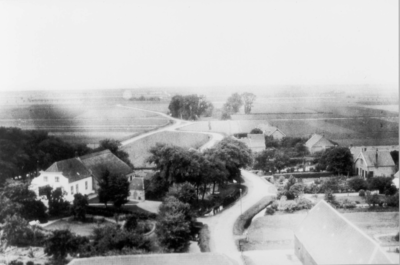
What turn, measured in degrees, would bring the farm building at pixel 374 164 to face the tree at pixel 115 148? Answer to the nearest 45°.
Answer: approximately 45° to its right

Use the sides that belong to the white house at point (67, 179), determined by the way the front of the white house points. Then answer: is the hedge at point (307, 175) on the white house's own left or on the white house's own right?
on the white house's own left

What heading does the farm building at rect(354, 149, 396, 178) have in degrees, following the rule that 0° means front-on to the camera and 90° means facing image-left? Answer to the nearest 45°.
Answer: approximately 45°

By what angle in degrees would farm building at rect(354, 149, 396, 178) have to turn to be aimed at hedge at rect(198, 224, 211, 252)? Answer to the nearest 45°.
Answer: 0° — it already faces it

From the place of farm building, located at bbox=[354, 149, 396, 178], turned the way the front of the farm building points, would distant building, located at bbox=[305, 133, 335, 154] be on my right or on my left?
on my right

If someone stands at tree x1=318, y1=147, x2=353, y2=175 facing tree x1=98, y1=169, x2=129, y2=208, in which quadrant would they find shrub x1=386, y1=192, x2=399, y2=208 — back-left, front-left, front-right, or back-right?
front-left
